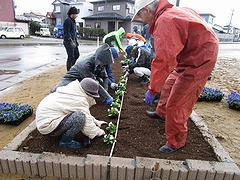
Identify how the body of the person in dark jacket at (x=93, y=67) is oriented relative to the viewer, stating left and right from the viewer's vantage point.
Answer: facing to the right of the viewer

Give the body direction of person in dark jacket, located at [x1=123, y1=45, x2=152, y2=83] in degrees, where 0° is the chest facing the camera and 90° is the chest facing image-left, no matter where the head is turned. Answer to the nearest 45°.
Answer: approximately 90°

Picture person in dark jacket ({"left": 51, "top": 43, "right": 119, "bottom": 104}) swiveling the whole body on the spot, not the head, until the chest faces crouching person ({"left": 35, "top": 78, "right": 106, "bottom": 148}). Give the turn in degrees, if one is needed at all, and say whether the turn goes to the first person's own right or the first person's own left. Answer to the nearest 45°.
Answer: approximately 90° to the first person's own right

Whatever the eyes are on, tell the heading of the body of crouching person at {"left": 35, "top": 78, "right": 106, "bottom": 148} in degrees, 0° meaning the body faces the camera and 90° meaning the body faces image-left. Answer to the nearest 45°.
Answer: approximately 270°

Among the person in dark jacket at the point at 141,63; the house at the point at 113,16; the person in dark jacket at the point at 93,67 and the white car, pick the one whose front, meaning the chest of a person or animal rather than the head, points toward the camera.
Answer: the house

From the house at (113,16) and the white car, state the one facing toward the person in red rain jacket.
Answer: the house

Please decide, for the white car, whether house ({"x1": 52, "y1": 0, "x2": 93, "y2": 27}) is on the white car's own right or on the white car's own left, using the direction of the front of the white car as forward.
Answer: on the white car's own right

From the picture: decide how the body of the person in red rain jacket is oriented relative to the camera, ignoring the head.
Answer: to the viewer's left

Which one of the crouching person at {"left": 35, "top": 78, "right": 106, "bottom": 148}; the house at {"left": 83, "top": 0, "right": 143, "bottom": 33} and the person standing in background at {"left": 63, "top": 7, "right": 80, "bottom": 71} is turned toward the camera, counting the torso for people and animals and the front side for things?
the house

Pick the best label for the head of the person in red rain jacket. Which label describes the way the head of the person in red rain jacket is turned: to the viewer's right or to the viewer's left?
to the viewer's left

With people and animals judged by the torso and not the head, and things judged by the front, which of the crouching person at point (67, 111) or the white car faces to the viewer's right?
the crouching person
